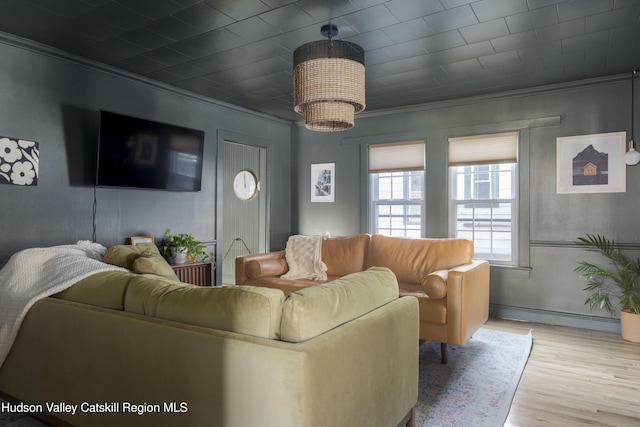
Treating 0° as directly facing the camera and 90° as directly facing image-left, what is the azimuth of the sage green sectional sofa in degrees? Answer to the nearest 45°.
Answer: approximately 225°

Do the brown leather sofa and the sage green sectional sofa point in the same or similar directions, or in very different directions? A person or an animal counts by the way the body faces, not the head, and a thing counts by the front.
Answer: very different directions

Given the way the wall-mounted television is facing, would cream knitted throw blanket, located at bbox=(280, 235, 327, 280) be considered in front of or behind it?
in front

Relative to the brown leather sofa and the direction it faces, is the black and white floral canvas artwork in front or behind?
in front

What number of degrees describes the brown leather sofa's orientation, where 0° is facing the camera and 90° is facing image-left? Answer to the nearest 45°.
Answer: approximately 45°

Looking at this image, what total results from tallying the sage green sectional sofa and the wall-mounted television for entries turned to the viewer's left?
0

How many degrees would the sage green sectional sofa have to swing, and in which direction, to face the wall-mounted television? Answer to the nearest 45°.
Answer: approximately 45° to its left

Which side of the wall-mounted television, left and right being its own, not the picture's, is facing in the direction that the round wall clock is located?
left

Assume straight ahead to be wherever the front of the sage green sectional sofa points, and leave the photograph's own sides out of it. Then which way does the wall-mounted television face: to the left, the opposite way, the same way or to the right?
to the right

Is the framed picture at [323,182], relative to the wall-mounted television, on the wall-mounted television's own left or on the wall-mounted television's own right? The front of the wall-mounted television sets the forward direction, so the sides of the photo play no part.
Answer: on the wall-mounted television's own left

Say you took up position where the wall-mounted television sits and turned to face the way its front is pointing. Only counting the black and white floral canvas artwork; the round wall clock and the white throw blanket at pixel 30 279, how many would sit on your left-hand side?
1

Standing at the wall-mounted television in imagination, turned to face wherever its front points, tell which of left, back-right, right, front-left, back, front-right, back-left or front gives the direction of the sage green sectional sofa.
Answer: front-right

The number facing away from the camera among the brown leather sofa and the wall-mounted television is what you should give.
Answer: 0

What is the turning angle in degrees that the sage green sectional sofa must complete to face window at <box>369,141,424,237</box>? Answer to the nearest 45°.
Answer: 0° — it already faces it
